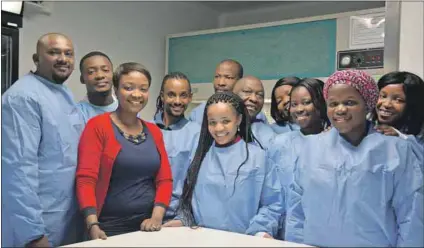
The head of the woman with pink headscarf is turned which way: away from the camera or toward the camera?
toward the camera

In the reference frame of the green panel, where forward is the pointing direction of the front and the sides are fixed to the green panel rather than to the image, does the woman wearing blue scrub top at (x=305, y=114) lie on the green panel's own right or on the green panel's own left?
on the green panel's own left

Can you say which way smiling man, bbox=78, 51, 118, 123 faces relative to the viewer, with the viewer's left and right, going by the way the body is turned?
facing the viewer

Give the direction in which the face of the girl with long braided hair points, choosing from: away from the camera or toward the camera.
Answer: toward the camera

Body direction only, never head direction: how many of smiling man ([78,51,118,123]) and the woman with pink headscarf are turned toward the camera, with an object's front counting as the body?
2

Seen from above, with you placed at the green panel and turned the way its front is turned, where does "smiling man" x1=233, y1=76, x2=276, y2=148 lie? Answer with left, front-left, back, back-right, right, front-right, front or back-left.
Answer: front-left

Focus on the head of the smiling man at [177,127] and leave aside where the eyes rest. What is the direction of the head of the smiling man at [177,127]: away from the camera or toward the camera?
toward the camera

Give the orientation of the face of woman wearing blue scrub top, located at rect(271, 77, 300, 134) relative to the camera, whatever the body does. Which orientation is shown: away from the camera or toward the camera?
toward the camera

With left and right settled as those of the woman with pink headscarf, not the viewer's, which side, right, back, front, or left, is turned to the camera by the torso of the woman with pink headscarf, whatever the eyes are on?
front

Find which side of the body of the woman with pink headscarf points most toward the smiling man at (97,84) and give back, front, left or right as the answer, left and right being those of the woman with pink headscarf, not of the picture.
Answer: right

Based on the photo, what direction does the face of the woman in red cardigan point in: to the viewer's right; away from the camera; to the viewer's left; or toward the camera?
toward the camera

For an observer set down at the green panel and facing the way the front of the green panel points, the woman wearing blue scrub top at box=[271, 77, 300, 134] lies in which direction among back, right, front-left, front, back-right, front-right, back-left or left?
front-left
